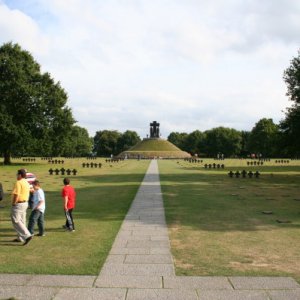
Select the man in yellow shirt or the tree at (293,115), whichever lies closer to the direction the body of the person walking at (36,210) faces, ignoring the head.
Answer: the man in yellow shirt

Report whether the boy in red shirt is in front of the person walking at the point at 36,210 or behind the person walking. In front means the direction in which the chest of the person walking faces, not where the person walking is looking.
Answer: behind

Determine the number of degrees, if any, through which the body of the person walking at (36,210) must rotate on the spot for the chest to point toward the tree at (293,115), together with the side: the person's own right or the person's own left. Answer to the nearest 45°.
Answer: approximately 135° to the person's own right

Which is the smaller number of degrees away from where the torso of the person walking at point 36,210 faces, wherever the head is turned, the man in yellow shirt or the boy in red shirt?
the man in yellow shirt

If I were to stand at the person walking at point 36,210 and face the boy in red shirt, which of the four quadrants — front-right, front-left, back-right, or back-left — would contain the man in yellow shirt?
back-right
